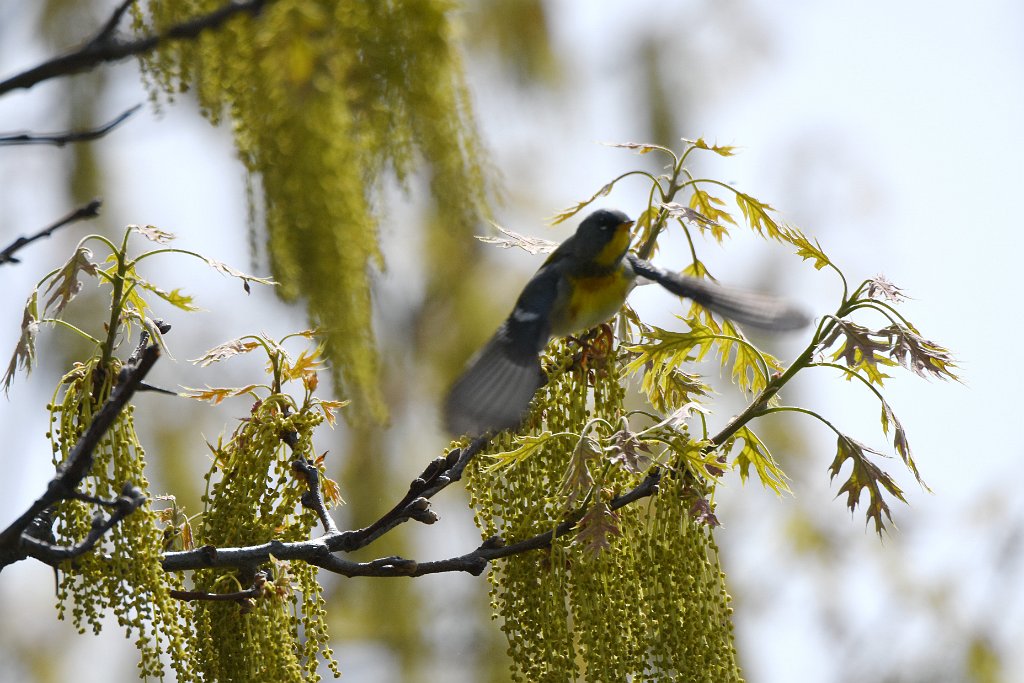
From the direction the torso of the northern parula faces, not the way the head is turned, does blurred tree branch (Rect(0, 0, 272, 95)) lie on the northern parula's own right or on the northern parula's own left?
on the northern parula's own right

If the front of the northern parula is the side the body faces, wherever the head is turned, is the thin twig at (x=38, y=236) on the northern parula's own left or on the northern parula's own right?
on the northern parula's own right

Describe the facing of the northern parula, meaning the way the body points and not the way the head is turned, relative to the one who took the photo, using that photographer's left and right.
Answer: facing the viewer and to the right of the viewer

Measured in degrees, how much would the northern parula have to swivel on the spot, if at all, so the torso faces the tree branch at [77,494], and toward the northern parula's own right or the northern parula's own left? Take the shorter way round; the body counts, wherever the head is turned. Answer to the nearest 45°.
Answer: approximately 90° to the northern parula's own right

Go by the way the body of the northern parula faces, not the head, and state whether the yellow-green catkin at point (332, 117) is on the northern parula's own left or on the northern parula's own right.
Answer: on the northern parula's own right

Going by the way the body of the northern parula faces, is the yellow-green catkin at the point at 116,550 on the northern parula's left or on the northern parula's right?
on the northern parula's right
